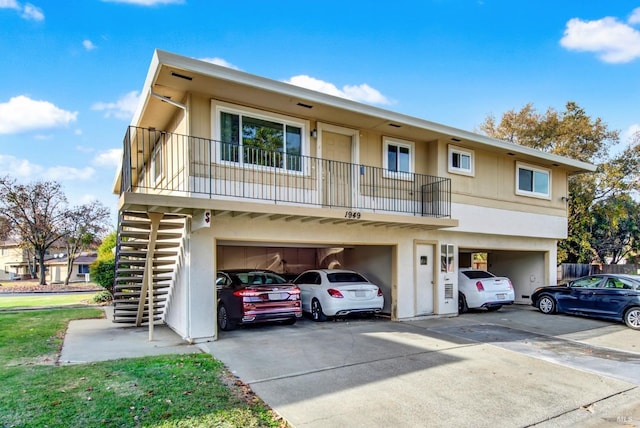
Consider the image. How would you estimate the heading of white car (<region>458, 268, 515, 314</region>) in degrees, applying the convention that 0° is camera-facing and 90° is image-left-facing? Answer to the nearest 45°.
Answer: approximately 135°

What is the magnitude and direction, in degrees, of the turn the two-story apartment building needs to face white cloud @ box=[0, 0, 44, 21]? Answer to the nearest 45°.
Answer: approximately 135° to its right

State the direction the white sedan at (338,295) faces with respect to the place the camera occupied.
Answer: facing away from the viewer and to the left of the viewer

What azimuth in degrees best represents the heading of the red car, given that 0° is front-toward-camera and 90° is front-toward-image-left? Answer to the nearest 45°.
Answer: approximately 135°
